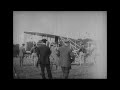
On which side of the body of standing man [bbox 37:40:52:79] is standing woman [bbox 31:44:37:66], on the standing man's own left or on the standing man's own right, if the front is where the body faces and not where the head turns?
on the standing man's own left

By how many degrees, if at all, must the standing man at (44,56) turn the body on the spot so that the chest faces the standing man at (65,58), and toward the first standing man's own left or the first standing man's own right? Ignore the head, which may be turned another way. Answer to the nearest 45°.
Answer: approximately 90° to the first standing man's own right

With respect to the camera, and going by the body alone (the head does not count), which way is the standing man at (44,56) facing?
away from the camera
